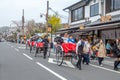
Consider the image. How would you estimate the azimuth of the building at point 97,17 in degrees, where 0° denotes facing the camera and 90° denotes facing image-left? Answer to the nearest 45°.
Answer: approximately 45°

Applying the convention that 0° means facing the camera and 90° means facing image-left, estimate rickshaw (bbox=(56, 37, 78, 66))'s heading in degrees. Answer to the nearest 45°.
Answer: approximately 315°

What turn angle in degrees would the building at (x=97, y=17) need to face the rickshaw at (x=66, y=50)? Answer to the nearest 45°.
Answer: approximately 45° to its left

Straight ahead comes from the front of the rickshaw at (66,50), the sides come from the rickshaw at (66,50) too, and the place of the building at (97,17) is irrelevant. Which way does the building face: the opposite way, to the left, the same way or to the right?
to the right

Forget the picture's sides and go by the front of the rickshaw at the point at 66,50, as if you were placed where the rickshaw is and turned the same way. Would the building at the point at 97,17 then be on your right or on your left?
on your left
